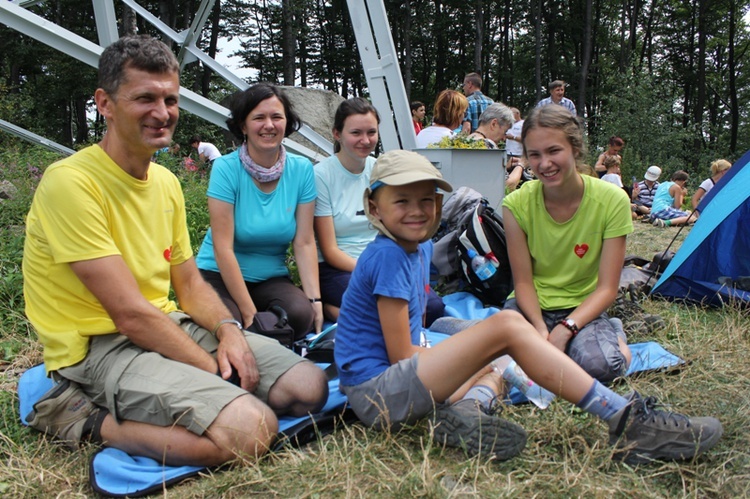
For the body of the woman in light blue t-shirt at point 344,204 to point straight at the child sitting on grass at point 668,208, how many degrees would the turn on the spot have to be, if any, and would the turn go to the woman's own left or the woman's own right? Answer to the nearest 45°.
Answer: approximately 90° to the woman's own left

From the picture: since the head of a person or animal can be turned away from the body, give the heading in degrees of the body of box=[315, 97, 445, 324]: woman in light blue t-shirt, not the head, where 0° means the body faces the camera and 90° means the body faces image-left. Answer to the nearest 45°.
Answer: approximately 315°

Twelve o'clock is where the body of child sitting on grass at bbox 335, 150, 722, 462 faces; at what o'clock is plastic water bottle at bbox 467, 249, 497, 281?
The plastic water bottle is roughly at 9 o'clock from the child sitting on grass.

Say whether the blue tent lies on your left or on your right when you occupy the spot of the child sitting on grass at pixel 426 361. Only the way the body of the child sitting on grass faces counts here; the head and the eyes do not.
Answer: on your left

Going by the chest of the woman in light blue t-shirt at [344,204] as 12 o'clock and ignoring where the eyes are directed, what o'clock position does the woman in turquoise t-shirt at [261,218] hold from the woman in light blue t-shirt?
The woman in turquoise t-shirt is roughly at 3 o'clock from the woman in light blue t-shirt.
